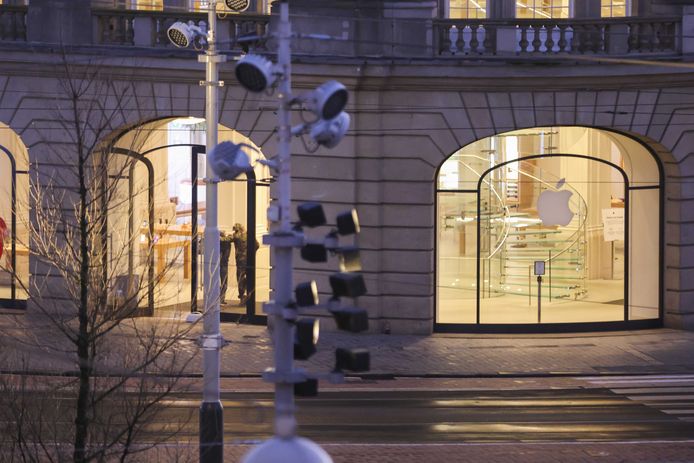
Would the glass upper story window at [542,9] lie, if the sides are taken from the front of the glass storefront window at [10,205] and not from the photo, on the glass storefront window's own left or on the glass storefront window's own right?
on the glass storefront window's own left

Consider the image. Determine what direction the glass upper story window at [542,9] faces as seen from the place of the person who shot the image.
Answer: facing the viewer

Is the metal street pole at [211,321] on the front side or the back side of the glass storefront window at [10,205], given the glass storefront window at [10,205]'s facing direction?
on the front side

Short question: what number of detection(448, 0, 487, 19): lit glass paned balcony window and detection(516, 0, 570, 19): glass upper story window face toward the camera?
2

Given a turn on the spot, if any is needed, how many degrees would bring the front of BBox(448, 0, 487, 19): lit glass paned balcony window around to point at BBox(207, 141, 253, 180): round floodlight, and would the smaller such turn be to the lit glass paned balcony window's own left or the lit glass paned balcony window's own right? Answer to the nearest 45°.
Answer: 0° — it already faces it

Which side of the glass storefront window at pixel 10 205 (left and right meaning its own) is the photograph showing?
front

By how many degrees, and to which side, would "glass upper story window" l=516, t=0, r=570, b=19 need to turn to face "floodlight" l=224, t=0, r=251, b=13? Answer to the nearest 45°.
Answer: approximately 45° to its right

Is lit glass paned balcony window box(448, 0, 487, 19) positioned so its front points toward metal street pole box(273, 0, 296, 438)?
yes

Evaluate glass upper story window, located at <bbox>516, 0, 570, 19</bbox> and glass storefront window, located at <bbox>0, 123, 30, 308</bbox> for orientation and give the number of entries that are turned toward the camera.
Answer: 2

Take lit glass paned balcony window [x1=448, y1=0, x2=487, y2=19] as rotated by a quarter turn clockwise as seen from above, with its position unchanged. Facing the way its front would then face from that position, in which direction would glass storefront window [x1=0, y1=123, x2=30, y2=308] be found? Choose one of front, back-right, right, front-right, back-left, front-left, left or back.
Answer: front

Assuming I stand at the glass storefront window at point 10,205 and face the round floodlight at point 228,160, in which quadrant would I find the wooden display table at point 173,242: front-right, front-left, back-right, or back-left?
front-left

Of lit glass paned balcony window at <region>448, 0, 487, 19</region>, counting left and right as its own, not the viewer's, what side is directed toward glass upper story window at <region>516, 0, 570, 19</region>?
left

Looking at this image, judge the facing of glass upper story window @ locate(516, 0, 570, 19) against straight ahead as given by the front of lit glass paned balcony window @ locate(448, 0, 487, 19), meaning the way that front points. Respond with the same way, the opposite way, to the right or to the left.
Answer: the same way

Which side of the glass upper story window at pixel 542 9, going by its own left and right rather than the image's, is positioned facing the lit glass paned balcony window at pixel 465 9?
right

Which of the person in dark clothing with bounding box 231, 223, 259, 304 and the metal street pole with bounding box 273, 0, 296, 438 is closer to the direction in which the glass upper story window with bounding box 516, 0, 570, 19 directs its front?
the metal street pole

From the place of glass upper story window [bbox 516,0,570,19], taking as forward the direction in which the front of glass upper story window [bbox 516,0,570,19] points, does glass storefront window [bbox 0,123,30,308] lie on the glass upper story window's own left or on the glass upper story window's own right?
on the glass upper story window's own right
